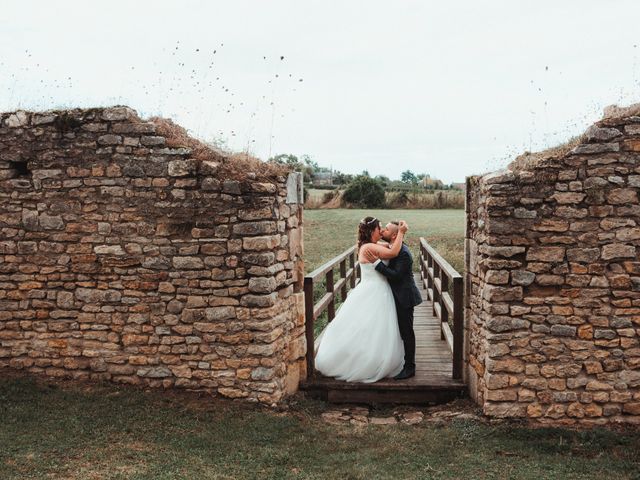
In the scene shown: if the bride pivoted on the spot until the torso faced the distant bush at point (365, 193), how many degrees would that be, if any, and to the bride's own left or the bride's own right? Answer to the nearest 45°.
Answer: approximately 90° to the bride's own left

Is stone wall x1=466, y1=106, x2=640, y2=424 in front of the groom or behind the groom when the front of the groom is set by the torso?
behind

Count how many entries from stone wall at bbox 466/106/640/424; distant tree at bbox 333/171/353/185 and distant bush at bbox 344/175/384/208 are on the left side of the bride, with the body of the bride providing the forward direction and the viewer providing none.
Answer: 2

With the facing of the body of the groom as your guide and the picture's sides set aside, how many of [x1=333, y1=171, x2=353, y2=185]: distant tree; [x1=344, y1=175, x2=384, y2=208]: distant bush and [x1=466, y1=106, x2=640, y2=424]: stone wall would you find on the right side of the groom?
2

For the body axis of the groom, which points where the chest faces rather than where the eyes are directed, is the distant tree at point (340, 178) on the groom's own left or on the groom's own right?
on the groom's own right

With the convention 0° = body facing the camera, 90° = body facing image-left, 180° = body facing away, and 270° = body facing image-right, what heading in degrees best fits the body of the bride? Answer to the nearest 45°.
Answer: approximately 270°

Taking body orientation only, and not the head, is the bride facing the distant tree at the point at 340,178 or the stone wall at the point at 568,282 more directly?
the stone wall

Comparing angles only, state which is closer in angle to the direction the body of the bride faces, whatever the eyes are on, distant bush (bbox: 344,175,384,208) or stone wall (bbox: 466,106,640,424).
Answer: the stone wall

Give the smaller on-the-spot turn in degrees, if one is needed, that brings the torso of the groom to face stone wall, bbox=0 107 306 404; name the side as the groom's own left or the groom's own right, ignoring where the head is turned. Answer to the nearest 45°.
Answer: approximately 45° to the groom's own left

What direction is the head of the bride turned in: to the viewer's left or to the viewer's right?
to the viewer's right

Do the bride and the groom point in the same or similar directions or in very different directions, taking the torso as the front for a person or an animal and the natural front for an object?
very different directions

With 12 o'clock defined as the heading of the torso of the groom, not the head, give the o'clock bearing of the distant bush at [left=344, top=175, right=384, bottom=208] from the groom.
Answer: The distant bush is roughly at 3 o'clock from the groom.

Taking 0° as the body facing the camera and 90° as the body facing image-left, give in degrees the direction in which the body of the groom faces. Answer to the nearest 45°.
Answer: approximately 90°
